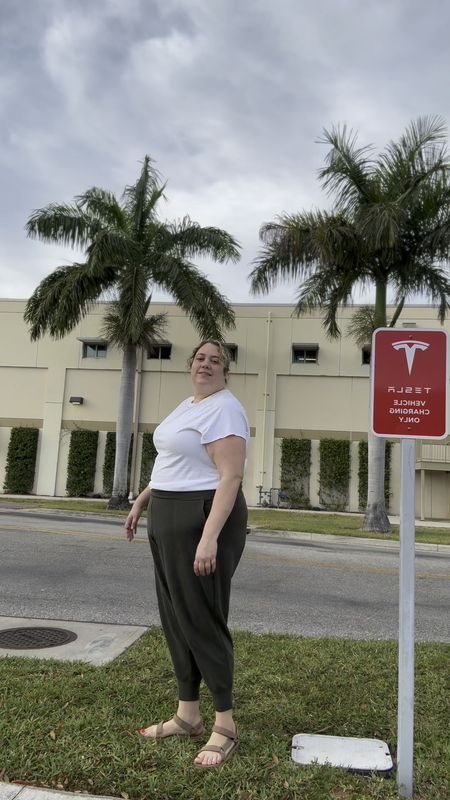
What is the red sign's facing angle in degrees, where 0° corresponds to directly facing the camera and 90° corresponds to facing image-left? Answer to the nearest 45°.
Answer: approximately 0°

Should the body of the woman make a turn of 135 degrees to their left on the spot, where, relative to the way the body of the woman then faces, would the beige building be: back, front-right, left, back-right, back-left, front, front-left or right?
left

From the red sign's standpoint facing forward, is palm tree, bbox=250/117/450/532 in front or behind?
behind

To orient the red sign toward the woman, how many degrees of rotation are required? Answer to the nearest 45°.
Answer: approximately 90° to its right

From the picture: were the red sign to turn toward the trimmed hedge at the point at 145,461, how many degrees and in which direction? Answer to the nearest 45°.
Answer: approximately 135° to its right

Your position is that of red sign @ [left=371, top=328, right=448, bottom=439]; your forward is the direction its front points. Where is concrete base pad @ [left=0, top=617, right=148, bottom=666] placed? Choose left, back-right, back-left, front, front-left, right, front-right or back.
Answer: back-right

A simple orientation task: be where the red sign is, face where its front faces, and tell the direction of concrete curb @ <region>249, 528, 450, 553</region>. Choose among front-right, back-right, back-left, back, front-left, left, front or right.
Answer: back

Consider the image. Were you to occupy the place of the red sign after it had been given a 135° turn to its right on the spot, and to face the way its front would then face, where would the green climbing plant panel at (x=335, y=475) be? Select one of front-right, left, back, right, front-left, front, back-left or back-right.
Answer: front-right

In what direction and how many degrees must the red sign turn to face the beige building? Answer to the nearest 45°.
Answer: approximately 180°

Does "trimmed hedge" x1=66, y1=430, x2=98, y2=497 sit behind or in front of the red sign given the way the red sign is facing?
behind

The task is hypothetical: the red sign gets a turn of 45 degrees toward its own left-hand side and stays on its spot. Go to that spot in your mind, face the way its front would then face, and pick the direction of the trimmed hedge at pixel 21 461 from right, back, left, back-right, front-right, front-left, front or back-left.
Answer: back

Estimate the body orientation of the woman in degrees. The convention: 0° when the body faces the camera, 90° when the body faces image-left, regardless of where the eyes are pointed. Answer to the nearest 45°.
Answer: approximately 45°
